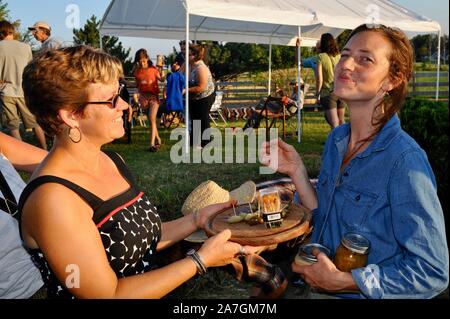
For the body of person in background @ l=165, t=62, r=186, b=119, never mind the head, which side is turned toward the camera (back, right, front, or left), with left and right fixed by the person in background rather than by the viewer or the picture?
back

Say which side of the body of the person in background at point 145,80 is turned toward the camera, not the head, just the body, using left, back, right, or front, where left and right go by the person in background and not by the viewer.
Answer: front

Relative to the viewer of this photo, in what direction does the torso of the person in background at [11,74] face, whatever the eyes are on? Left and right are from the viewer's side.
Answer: facing away from the viewer

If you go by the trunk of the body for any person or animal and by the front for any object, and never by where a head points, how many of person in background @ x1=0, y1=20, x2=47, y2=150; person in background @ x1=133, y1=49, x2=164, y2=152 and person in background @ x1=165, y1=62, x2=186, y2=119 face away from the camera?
2

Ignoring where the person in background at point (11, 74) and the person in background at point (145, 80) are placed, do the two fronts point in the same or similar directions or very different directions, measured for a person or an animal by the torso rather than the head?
very different directions

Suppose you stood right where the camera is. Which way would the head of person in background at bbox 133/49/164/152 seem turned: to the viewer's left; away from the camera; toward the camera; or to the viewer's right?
toward the camera

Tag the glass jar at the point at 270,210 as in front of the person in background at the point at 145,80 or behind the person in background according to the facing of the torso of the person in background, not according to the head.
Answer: in front

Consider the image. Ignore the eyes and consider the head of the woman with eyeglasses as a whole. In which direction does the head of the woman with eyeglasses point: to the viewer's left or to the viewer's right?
to the viewer's right

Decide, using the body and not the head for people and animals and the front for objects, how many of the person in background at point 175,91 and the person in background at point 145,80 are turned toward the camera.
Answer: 1
